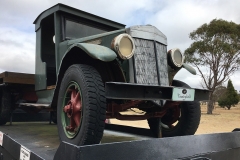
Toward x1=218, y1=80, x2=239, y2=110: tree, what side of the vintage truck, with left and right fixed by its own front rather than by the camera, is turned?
left

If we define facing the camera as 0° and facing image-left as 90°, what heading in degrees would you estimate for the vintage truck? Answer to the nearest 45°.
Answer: approximately 315°
